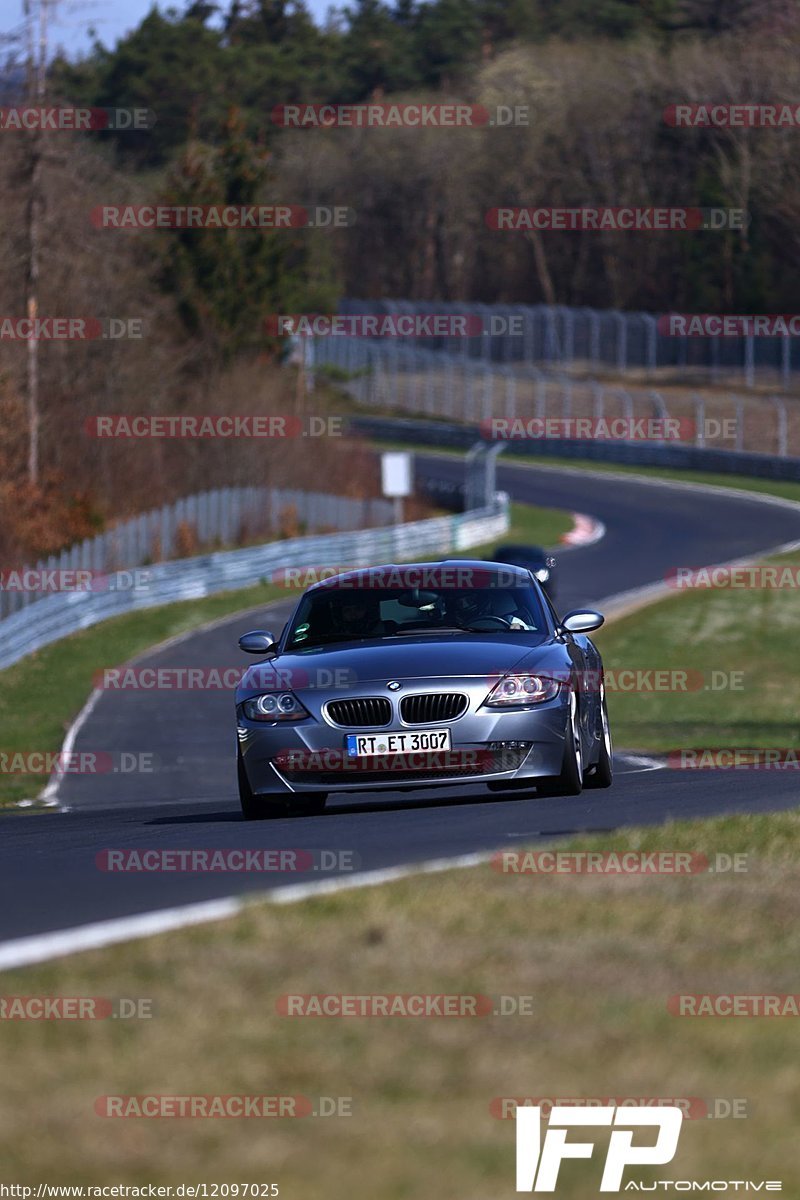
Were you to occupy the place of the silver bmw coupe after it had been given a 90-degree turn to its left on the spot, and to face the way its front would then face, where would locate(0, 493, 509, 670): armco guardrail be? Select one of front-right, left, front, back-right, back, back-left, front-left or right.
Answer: left

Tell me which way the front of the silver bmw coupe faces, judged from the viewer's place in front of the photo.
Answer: facing the viewer

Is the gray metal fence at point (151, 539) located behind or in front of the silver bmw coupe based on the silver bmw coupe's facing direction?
behind
